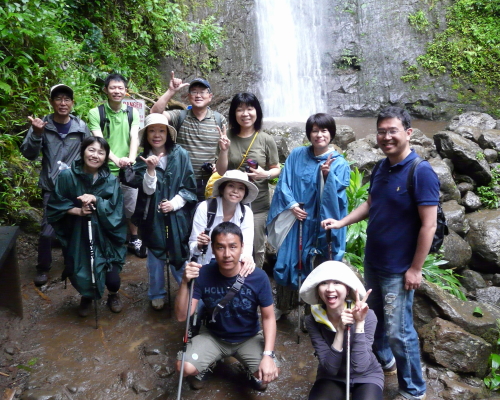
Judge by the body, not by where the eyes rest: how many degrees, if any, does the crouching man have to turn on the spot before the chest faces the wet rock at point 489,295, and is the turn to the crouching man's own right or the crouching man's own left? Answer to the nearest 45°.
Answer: approximately 135° to the crouching man's own left

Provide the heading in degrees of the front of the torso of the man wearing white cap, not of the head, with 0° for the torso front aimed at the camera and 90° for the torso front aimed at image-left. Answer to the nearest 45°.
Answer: approximately 0°

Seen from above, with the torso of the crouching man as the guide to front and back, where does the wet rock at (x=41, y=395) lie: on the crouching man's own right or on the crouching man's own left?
on the crouching man's own right

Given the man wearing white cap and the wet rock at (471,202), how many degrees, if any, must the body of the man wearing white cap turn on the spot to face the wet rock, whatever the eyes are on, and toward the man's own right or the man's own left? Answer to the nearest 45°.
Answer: approximately 90° to the man's own left

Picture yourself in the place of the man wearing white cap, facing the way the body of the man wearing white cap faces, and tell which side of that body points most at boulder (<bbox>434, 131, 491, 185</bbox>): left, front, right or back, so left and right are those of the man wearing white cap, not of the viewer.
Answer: left

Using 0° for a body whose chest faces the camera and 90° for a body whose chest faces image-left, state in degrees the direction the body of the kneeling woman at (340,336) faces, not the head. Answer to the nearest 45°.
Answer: approximately 0°

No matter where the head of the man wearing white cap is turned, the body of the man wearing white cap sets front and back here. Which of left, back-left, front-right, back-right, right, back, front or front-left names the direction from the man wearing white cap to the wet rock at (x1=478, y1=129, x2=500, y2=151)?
left

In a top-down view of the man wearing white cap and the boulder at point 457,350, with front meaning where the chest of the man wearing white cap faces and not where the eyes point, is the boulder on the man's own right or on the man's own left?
on the man's own left
